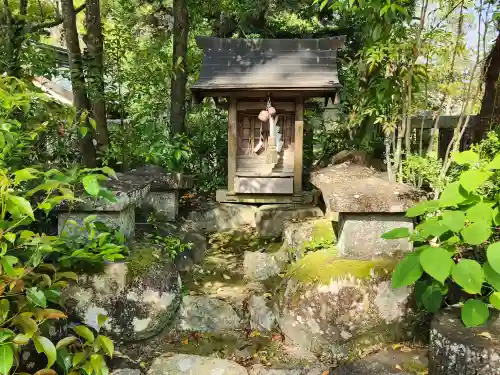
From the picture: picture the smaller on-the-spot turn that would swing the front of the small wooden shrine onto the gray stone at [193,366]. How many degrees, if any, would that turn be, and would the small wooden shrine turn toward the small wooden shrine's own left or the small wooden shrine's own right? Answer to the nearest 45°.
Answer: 0° — it already faces it

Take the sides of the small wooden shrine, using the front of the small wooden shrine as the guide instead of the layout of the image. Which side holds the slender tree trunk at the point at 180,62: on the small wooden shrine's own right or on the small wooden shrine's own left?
on the small wooden shrine's own right

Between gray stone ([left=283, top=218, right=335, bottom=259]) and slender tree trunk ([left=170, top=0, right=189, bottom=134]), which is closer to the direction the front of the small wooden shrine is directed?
the gray stone

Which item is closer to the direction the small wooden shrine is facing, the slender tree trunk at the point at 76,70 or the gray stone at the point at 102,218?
the gray stone

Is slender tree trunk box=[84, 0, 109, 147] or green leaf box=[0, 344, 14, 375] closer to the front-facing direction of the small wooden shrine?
the green leaf

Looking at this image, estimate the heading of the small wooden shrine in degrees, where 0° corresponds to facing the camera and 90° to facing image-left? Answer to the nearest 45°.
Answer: approximately 0°
